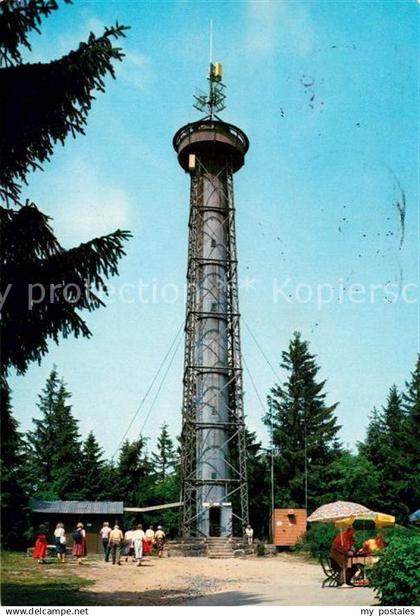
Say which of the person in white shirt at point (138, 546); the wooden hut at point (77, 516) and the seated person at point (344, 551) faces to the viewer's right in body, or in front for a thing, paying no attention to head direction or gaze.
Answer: the seated person

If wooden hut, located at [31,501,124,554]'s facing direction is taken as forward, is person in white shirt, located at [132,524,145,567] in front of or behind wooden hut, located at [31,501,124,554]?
in front

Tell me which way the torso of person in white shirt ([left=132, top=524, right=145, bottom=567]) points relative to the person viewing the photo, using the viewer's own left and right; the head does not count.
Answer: facing away from the viewer

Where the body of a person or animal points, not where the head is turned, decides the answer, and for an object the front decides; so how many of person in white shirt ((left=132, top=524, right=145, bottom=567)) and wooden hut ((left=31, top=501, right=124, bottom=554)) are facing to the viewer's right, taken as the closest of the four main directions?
0

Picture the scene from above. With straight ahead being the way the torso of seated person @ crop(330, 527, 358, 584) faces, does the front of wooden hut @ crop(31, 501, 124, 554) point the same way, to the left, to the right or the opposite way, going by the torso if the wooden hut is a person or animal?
to the right

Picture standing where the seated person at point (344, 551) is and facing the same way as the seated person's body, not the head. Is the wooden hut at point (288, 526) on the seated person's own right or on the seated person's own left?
on the seated person's own left

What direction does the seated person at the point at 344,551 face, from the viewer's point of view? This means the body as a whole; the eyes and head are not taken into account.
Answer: to the viewer's right

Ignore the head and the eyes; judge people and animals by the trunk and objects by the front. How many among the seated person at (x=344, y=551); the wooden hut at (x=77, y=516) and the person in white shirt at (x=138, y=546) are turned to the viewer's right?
1

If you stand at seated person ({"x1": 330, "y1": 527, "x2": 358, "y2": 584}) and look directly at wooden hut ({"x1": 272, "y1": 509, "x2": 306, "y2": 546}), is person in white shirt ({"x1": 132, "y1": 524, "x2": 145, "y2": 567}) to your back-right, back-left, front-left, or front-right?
front-left

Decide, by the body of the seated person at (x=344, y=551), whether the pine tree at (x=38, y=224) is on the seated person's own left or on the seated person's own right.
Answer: on the seated person's own right

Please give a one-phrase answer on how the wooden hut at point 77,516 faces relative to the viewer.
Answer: facing the viewer
